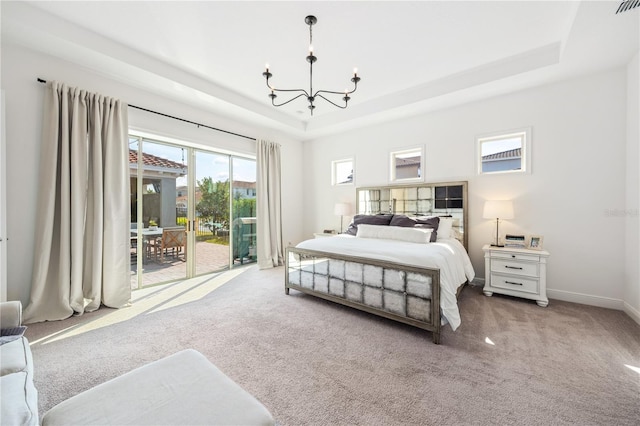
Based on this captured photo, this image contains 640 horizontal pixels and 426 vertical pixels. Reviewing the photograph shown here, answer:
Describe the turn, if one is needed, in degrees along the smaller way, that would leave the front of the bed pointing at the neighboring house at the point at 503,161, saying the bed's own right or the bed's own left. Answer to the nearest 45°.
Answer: approximately 180°

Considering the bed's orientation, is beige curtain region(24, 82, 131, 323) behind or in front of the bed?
in front

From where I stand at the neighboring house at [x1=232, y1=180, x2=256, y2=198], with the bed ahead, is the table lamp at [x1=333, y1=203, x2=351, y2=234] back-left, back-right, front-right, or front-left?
front-left

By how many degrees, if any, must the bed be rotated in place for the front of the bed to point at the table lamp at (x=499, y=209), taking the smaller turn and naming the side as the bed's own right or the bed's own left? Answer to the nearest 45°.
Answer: approximately 180°

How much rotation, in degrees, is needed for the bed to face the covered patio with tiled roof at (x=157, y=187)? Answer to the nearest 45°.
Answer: approximately 45° to its right

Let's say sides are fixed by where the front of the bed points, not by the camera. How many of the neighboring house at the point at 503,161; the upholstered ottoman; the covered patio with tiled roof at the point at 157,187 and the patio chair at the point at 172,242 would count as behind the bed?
1

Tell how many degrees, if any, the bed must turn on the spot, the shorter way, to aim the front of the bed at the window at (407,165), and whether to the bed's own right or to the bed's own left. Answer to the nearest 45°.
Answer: approximately 135° to the bed's own right

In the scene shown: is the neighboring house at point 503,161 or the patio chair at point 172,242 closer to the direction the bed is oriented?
the patio chair

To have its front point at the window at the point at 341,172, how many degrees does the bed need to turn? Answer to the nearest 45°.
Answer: approximately 90° to its right

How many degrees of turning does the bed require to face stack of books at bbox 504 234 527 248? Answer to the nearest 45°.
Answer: approximately 180°

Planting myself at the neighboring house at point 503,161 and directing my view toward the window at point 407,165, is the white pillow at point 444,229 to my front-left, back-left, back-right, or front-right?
front-left

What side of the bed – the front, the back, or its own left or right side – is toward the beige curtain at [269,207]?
right

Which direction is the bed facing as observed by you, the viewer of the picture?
facing the viewer and to the left of the viewer

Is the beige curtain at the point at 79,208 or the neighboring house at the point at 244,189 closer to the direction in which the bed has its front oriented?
the beige curtain

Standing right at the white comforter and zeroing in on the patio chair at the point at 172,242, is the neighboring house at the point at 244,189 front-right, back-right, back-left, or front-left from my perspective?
front-right

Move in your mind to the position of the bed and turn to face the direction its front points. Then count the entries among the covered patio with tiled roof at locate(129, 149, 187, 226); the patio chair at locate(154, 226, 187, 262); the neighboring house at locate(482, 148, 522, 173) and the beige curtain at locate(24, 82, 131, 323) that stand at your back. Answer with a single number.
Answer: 1
